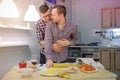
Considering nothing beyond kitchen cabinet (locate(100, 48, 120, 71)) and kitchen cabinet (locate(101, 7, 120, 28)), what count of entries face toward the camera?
2

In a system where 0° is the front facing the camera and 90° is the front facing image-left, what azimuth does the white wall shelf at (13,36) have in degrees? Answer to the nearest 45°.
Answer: approximately 315°

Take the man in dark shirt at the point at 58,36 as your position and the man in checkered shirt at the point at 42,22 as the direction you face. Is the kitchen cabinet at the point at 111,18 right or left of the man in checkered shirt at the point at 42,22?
right

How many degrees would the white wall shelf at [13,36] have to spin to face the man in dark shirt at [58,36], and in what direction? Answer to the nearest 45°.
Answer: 0° — it already faces them

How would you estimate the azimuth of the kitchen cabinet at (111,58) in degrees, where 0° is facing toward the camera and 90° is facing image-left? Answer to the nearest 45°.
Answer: approximately 0°
